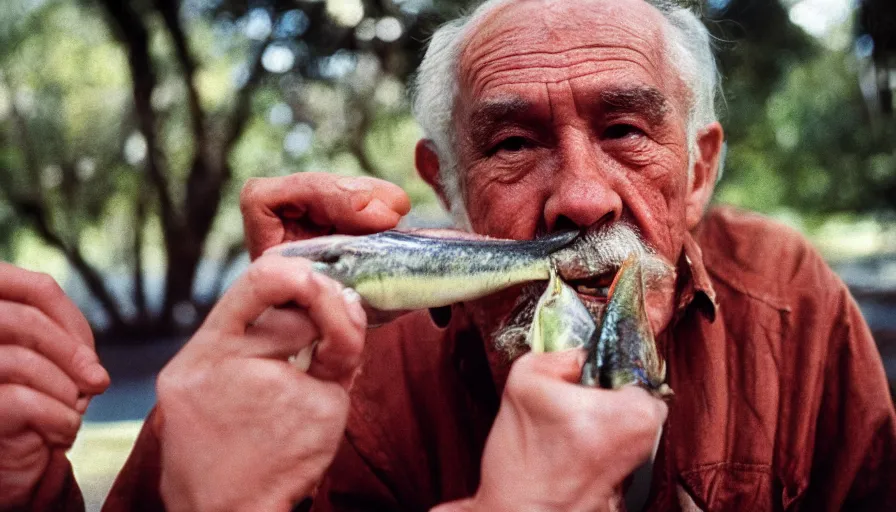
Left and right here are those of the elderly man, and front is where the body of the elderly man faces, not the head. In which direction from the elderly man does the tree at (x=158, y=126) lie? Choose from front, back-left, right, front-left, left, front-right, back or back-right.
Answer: back-right

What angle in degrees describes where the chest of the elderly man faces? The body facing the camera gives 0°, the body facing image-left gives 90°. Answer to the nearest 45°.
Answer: approximately 0°
